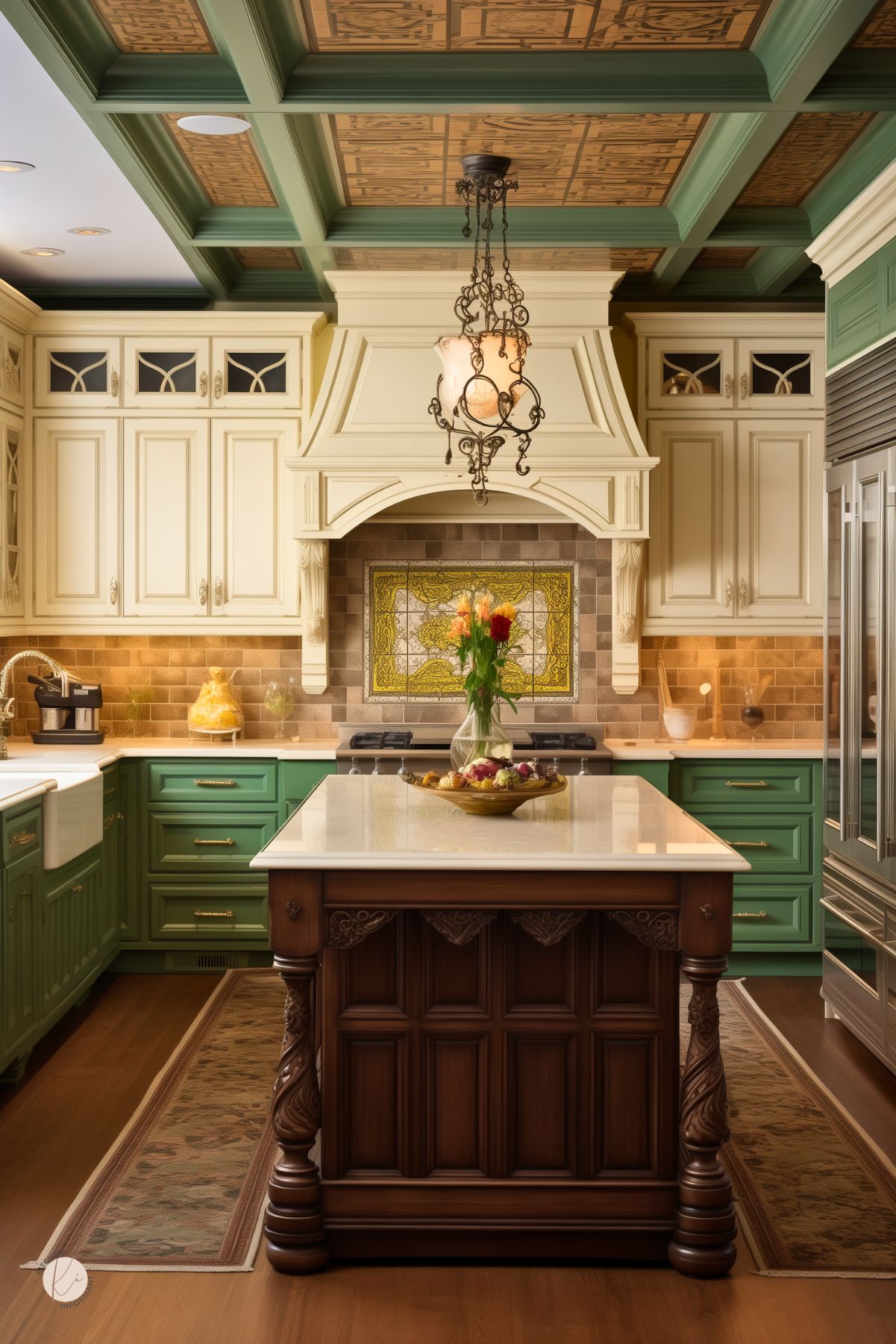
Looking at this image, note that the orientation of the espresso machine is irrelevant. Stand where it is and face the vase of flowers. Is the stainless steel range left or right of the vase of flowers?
left

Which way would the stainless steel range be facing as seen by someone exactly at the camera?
facing the viewer

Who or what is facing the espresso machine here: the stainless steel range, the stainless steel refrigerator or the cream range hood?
the stainless steel refrigerator

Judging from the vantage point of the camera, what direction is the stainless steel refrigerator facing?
facing to the left of the viewer

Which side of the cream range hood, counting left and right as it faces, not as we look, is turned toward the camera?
front

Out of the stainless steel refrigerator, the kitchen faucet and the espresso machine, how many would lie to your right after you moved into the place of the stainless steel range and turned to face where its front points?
2
